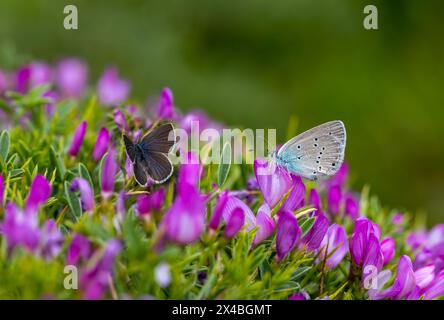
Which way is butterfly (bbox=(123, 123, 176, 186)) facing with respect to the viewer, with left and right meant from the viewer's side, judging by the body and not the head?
facing away from the viewer and to the left of the viewer

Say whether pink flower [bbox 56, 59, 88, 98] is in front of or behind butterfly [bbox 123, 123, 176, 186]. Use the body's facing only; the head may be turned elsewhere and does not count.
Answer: in front

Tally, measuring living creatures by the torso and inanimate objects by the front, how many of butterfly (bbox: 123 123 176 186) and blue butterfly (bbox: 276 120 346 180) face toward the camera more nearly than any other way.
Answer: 0

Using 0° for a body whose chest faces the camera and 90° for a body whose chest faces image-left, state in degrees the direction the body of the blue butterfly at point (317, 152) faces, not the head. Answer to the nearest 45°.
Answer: approximately 90°
